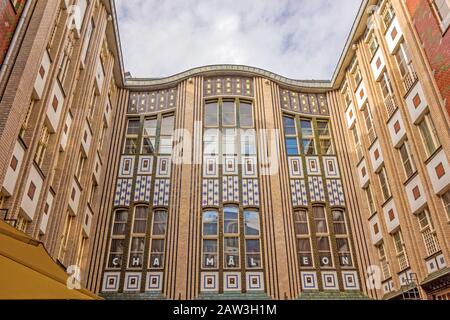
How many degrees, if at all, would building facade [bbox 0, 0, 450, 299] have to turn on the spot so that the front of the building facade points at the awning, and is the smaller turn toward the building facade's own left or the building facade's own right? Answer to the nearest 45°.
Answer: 0° — it already faces it

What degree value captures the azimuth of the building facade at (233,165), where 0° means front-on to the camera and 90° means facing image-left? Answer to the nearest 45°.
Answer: approximately 0°
